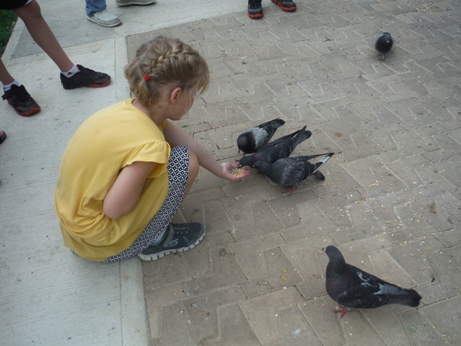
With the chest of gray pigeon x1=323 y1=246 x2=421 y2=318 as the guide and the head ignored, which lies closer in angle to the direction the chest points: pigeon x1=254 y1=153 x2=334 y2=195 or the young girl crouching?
the young girl crouching

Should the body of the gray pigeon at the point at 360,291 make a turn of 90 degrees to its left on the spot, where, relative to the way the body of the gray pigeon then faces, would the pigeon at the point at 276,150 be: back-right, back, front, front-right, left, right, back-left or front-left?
back-right

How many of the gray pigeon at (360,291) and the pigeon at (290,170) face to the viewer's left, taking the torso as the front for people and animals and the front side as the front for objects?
2

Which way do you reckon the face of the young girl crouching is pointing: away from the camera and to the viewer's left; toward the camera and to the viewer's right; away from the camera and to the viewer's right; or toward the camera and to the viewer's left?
away from the camera and to the viewer's right

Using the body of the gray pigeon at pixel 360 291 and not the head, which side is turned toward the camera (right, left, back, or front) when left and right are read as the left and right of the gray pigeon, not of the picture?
left

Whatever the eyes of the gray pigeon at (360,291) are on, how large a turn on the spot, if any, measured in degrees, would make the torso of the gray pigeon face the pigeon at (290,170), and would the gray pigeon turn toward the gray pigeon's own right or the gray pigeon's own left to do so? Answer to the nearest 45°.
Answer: approximately 45° to the gray pigeon's own right

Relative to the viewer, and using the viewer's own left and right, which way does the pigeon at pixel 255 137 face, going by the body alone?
facing the viewer and to the left of the viewer

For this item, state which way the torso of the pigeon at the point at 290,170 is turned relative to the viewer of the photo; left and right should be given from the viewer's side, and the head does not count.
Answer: facing to the left of the viewer

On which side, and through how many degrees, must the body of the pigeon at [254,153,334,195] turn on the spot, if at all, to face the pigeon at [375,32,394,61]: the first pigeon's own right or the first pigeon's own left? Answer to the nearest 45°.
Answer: approximately 90° to the first pigeon's own right
